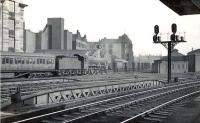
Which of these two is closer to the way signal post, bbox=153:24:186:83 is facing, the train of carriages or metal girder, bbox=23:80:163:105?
the metal girder

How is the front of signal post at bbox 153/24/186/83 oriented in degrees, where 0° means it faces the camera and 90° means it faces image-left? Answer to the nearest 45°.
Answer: approximately 0°

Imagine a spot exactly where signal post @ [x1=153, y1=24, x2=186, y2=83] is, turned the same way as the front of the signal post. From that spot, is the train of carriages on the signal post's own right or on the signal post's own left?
on the signal post's own right

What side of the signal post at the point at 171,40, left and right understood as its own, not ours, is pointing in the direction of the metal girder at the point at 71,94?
front
